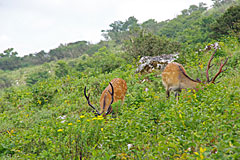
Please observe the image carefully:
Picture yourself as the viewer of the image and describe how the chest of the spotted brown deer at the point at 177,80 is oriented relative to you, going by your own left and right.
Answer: facing to the right of the viewer

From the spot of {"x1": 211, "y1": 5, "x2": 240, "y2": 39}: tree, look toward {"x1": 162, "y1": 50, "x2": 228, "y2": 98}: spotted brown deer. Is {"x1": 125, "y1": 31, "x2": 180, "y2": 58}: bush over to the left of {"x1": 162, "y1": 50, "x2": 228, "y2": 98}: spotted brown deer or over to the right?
right

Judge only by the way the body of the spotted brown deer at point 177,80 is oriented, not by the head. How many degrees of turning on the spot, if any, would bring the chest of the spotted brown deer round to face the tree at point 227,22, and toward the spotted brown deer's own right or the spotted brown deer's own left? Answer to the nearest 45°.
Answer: approximately 90° to the spotted brown deer's own left

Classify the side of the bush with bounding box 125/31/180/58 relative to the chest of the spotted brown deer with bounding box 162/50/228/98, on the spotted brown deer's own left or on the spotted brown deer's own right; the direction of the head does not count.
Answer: on the spotted brown deer's own left
